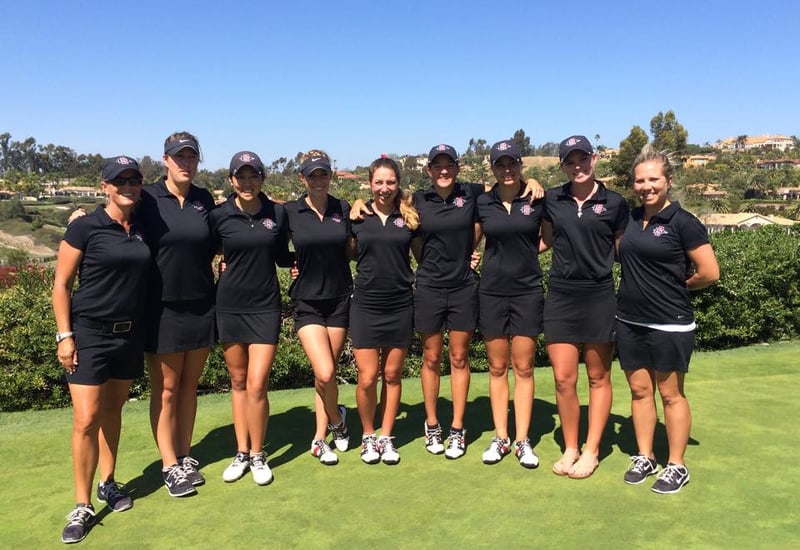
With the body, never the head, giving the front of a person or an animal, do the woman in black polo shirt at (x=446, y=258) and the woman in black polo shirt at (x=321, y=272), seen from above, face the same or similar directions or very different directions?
same or similar directions

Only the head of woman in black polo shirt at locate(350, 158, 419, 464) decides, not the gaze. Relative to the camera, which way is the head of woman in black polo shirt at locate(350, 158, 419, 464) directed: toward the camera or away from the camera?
toward the camera

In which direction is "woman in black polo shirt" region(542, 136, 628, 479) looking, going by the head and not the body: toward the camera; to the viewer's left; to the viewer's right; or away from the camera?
toward the camera

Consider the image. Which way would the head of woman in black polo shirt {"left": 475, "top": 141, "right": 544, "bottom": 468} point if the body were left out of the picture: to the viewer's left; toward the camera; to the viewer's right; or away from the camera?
toward the camera

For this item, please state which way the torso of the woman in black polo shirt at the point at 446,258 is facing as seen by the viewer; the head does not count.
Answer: toward the camera

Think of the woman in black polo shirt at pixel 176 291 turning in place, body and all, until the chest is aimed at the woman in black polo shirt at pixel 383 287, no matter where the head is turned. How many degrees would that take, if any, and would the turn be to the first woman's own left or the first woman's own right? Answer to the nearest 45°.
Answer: approximately 45° to the first woman's own left

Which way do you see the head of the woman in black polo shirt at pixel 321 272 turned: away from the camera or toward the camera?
toward the camera

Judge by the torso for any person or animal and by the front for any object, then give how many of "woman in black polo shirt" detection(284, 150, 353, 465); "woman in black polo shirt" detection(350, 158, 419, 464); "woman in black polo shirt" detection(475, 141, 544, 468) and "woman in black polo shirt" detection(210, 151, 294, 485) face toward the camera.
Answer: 4

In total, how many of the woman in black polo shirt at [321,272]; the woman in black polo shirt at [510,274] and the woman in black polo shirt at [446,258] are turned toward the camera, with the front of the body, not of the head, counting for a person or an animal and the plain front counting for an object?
3

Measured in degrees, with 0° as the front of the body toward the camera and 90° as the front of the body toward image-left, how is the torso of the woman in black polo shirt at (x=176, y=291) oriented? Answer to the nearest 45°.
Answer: approximately 315°

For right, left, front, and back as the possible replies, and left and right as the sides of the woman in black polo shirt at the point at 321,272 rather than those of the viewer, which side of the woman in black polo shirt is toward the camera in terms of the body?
front
